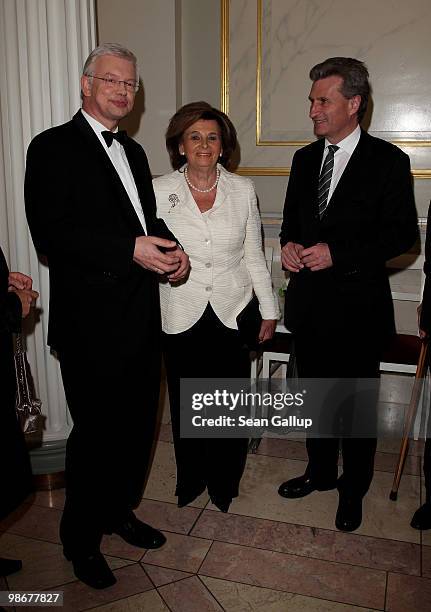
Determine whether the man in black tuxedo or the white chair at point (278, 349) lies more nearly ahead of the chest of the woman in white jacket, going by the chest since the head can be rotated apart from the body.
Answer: the man in black tuxedo

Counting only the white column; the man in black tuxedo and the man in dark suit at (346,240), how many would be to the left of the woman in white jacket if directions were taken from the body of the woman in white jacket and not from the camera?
1

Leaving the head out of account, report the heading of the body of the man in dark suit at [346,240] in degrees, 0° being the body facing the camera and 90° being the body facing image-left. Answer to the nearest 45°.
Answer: approximately 45°

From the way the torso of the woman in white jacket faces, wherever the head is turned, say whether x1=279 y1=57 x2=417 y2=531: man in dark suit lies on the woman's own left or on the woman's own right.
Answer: on the woman's own left

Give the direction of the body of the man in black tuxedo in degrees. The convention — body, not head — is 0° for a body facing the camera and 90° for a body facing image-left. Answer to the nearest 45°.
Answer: approximately 315°

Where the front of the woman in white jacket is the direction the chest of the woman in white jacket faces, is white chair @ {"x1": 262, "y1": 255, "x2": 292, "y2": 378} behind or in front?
behind
